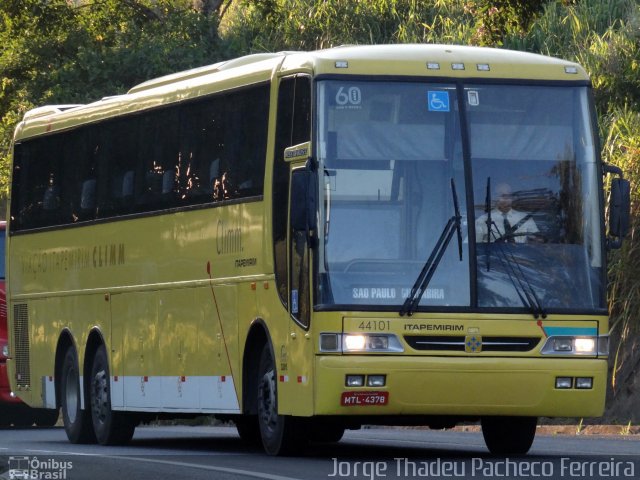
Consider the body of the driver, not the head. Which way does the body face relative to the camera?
toward the camera
